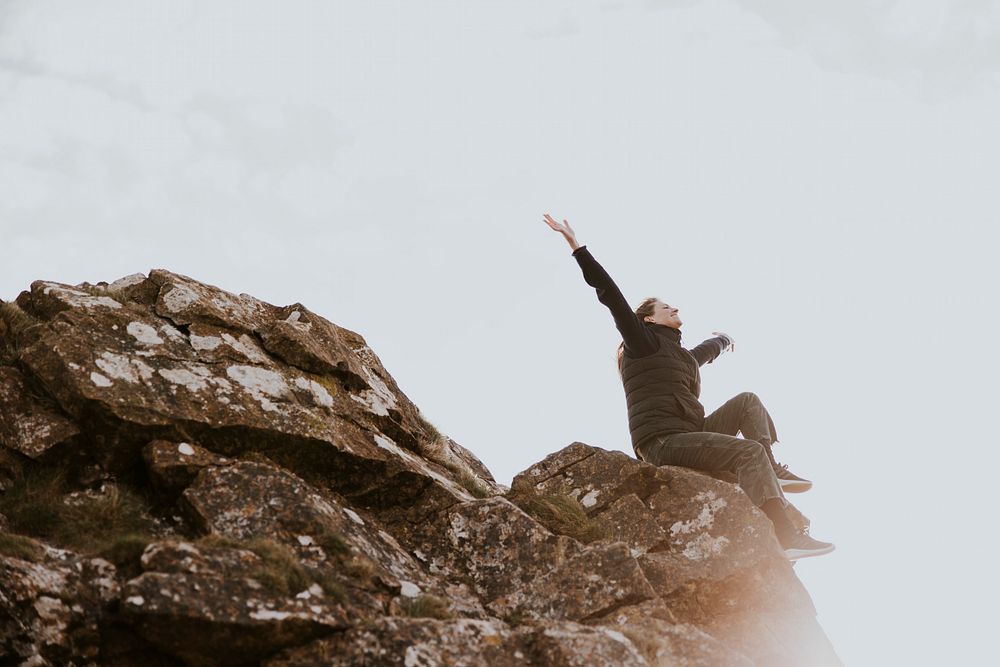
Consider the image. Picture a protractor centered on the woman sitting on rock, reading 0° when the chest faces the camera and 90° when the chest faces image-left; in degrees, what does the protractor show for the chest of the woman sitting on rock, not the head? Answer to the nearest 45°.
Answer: approximately 270°

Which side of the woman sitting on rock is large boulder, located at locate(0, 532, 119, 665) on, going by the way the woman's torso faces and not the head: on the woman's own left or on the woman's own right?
on the woman's own right

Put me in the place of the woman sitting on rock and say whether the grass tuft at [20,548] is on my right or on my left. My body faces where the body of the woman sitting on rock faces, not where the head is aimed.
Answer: on my right

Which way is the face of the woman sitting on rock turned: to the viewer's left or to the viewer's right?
to the viewer's right

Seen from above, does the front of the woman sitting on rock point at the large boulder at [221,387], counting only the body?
no
